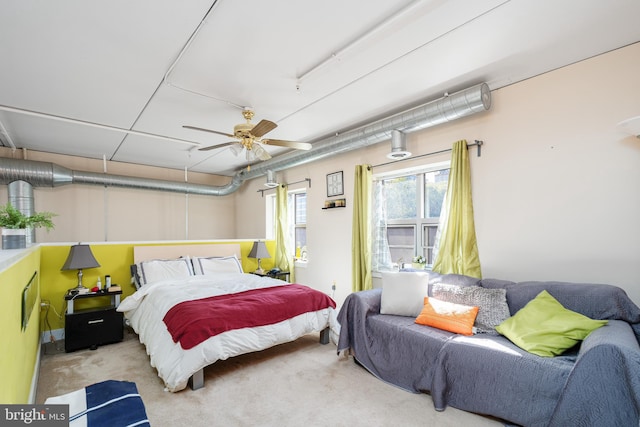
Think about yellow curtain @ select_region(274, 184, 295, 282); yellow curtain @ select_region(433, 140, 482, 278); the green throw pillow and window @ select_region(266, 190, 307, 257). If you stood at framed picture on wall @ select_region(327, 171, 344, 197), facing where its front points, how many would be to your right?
2

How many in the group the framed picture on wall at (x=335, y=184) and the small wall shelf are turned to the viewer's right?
0

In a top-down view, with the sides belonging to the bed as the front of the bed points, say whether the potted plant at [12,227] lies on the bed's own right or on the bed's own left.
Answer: on the bed's own right

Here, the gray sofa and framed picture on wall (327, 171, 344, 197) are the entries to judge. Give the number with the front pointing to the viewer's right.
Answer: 0

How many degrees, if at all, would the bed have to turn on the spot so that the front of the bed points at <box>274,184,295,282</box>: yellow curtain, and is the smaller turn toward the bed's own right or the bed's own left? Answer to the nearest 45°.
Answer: approximately 90° to the bed's own left

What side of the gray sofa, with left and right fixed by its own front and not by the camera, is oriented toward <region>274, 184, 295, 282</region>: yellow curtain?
right

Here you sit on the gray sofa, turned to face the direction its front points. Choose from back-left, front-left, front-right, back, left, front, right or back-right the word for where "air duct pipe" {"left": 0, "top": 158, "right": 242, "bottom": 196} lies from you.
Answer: front-right
